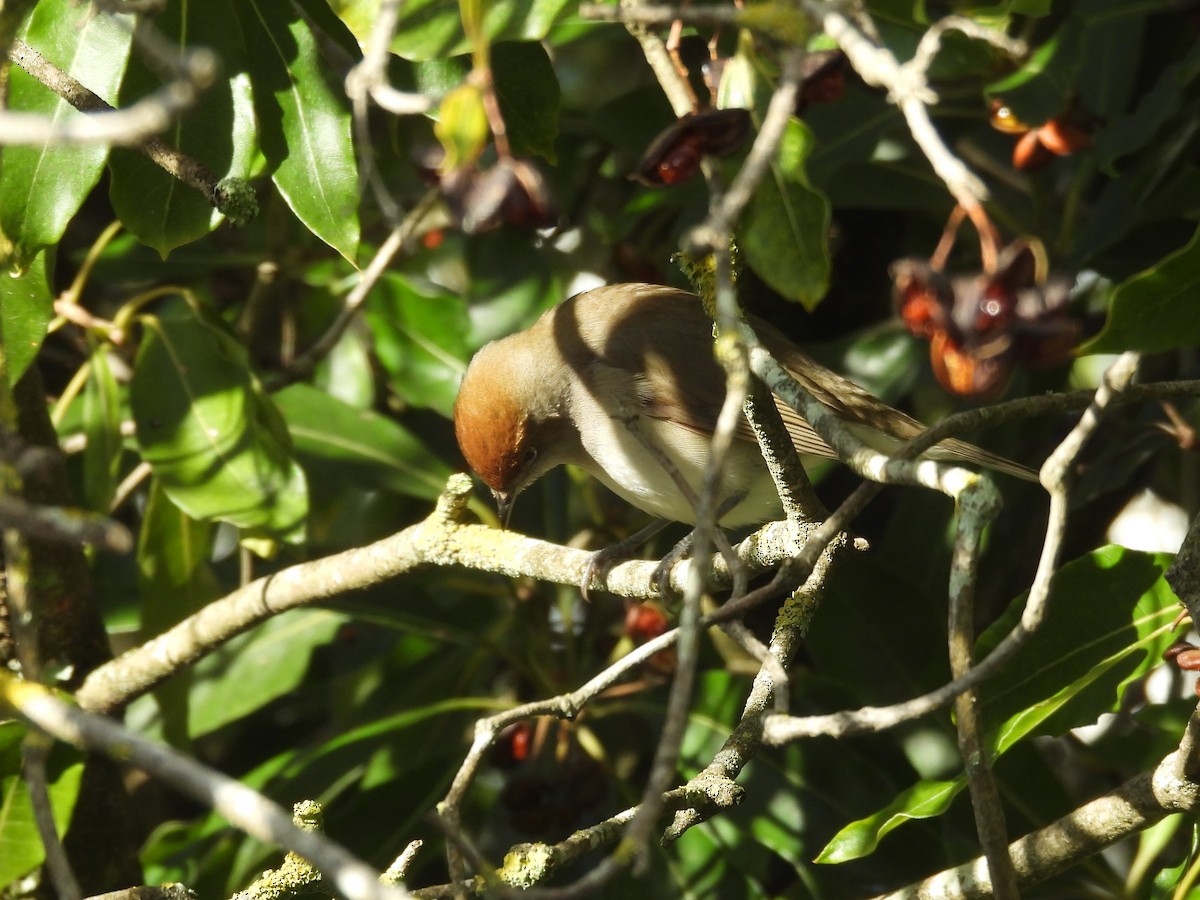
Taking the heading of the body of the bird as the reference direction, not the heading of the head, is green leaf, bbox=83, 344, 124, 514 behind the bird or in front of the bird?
in front

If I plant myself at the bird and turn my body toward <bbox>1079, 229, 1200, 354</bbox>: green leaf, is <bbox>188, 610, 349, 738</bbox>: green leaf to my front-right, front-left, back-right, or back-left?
back-right

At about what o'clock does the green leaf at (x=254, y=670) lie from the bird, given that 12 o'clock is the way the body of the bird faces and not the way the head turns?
The green leaf is roughly at 12 o'clock from the bird.

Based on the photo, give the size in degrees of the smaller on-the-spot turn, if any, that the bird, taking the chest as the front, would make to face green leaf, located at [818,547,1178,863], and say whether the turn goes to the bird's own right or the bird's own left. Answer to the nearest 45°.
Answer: approximately 135° to the bird's own left

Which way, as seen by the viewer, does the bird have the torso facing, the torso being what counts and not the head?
to the viewer's left

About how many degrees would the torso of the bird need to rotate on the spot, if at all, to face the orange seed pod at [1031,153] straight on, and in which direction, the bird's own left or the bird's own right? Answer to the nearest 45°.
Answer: approximately 180°

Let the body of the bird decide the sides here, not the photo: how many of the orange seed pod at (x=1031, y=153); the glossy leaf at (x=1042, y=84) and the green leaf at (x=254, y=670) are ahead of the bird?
1

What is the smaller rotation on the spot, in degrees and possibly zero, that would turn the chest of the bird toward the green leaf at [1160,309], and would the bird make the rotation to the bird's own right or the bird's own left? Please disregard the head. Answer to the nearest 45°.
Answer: approximately 135° to the bird's own left
